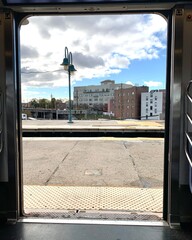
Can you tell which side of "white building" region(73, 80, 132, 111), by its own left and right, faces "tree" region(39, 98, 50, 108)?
right

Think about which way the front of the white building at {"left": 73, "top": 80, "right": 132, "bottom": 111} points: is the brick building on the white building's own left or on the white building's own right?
on the white building's own left

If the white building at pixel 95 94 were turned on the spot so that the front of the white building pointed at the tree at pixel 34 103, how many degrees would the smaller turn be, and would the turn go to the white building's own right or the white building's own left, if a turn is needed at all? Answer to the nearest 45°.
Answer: approximately 90° to the white building's own right

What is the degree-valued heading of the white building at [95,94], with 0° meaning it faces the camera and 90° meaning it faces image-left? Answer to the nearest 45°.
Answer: approximately 0°
